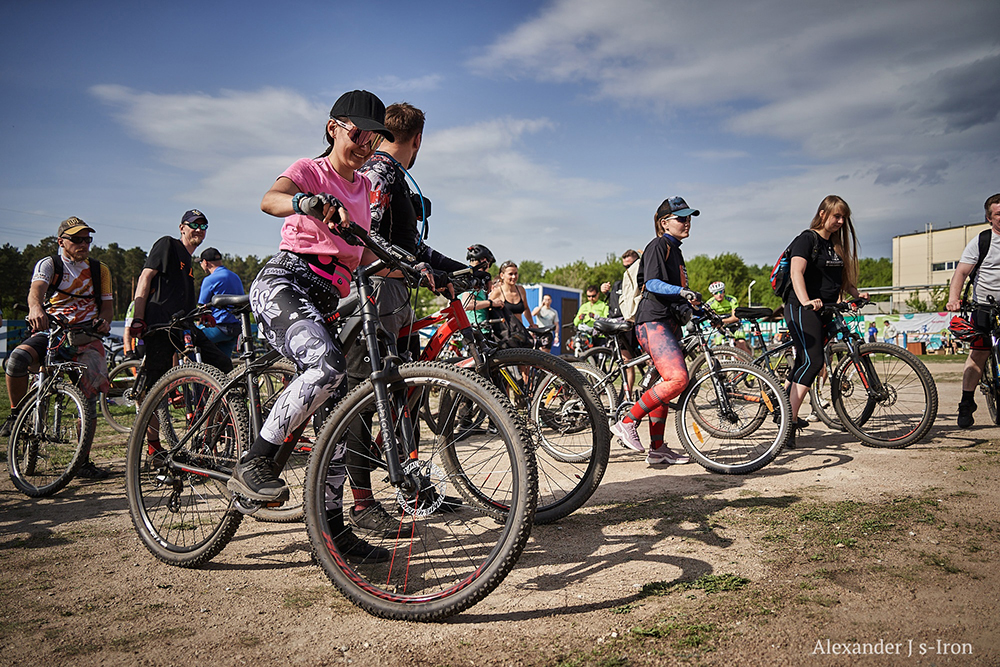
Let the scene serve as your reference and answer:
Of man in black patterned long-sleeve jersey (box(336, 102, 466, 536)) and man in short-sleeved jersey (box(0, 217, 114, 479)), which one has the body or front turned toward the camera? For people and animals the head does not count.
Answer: the man in short-sleeved jersey

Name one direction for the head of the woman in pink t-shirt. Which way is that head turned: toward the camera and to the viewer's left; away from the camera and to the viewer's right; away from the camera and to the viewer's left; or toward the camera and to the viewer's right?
toward the camera and to the viewer's right

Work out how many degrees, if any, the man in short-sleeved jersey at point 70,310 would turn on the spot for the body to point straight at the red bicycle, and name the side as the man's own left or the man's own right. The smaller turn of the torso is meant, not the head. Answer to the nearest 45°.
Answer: approximately 45° to the man's own left

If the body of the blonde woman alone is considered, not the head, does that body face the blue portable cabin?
no

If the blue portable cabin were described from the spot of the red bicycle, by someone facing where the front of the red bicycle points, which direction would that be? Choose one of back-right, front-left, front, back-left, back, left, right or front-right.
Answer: left

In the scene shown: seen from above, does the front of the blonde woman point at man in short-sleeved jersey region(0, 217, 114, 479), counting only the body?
no

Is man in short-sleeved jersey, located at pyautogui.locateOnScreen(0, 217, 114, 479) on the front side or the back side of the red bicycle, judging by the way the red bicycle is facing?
on the back side

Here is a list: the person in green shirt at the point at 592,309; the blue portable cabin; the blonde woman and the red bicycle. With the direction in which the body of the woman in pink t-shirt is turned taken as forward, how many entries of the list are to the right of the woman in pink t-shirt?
0

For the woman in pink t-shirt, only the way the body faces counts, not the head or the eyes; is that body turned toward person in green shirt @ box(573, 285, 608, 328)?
no

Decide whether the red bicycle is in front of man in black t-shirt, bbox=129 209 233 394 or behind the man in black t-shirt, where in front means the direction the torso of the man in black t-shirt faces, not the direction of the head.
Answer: in front

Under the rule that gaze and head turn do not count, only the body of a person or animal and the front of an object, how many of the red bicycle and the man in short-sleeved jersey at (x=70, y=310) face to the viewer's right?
1

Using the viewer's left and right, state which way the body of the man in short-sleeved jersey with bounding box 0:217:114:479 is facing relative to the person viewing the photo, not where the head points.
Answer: facing the viewer

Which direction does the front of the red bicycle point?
to the viewer's right

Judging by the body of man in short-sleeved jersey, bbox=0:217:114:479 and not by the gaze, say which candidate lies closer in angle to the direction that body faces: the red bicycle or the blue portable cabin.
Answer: the red bicycle

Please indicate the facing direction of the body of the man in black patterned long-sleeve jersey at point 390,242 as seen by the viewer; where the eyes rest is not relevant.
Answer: to the viewer's right

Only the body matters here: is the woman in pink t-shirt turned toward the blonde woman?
no

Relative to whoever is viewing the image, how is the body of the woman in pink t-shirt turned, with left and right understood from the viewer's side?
facing the viewer and to the right of the viewer
